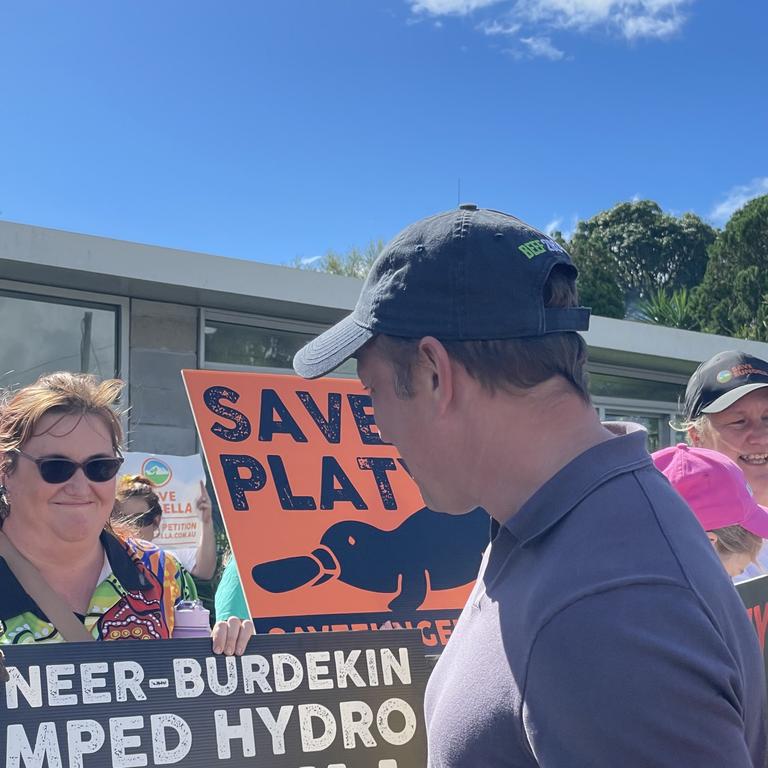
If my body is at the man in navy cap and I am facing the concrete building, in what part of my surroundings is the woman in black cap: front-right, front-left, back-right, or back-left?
front-right

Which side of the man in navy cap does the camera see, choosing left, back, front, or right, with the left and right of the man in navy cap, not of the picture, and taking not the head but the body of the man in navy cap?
left

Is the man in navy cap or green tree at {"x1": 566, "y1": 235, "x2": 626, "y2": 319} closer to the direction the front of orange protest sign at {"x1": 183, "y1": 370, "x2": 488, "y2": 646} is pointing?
the man in navy cap

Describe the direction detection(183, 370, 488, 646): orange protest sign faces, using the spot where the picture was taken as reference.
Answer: facing the viewer

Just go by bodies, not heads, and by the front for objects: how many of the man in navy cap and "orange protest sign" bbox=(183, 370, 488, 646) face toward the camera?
1

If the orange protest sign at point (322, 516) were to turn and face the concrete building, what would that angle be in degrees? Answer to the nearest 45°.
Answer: approximately 180°

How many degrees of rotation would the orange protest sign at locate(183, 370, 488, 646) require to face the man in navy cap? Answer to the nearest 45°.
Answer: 0° — it already faces them

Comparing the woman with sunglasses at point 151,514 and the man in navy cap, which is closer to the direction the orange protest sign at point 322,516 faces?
the man in navy cap

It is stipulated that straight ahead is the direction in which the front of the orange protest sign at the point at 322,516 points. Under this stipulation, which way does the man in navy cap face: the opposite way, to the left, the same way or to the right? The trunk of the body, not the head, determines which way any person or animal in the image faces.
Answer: to the right
